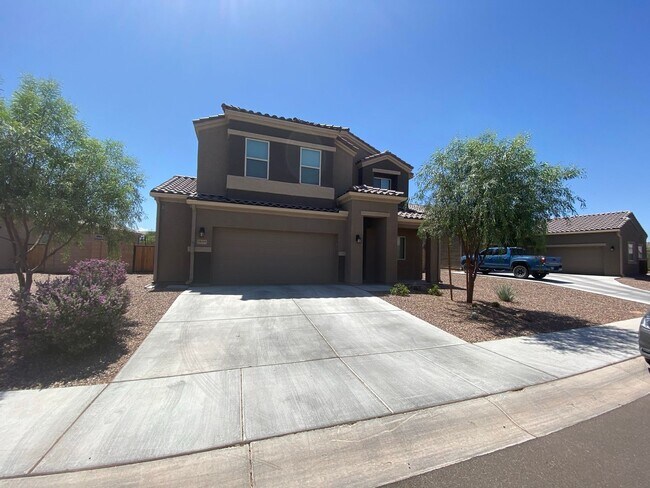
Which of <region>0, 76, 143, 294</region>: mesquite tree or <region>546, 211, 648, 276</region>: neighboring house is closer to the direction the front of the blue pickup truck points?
the mesquite tree

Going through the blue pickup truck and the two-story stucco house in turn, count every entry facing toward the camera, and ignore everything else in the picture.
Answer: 1

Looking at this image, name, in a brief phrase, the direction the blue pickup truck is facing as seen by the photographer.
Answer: facing away from the viewer and to the left of the viewer

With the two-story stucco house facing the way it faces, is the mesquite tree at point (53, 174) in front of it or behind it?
in front

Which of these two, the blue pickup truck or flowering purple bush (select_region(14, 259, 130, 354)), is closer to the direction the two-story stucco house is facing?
the flowering purple bush

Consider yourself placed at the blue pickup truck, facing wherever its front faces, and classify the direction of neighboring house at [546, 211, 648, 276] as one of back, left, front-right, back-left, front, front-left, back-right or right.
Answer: right

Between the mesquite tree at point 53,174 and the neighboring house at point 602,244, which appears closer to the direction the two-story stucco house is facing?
the mesquite tree

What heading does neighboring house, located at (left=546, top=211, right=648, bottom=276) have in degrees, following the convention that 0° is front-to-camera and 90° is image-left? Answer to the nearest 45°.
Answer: approximately 45°

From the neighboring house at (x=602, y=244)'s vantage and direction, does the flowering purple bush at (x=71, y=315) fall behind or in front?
in front

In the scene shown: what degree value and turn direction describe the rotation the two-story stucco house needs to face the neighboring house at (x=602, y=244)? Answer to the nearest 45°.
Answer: approximately 90° to its left

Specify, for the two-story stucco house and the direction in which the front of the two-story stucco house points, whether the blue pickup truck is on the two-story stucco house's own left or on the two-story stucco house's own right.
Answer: on the two-story stucco house's own left

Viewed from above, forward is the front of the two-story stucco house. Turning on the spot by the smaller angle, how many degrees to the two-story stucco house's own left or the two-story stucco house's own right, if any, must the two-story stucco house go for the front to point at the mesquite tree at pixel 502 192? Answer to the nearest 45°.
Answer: approximately 45° to the two-story stucco house's own left

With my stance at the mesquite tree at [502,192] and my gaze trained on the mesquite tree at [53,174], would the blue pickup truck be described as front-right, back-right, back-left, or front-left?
back-right

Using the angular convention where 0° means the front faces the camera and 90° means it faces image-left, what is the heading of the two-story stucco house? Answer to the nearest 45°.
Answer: approximately 0°
